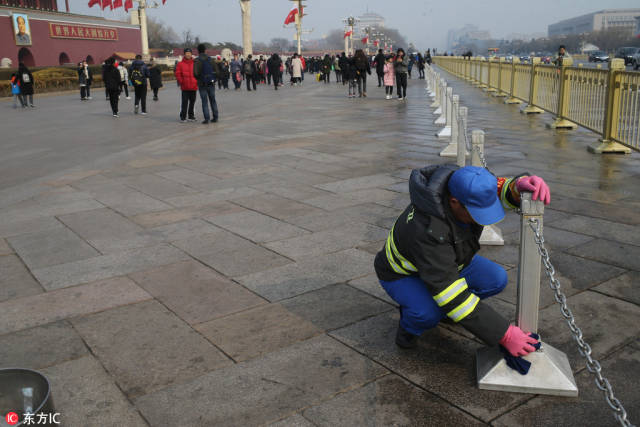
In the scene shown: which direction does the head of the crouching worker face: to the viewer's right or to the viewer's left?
to the viewer's right

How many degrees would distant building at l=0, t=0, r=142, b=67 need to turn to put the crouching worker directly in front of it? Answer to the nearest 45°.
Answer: approximately 45° to its right

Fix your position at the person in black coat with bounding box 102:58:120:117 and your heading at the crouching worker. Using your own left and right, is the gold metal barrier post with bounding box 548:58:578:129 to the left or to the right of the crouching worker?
left

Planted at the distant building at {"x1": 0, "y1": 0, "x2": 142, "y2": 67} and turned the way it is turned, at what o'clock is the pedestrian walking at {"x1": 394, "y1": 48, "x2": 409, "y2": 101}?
The pedestrian walking is roughly at 1 o'clock from the distant building.

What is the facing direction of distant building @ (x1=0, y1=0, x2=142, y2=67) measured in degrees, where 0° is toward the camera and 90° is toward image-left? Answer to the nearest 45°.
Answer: approximately 315°

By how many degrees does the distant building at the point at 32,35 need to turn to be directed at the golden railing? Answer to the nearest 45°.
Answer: approximately 45° to its right

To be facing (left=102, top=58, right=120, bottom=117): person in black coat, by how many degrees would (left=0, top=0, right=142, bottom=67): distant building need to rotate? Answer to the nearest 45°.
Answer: approximately 45° to its right
